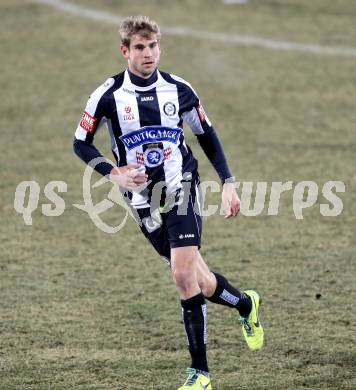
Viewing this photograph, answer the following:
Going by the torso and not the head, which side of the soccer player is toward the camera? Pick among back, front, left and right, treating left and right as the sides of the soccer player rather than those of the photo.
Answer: front
